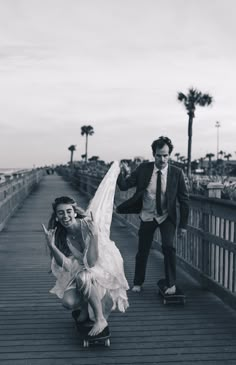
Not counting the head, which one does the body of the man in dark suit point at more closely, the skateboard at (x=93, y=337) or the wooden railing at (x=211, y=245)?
the skateboard

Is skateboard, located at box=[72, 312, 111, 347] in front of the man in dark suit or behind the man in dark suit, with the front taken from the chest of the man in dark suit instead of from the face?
in front

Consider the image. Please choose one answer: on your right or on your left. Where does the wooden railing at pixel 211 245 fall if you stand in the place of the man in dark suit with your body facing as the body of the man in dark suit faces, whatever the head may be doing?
on your left

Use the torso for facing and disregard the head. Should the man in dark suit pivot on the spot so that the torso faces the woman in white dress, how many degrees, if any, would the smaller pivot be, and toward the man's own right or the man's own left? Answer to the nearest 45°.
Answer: approximately 45° to the man's own right

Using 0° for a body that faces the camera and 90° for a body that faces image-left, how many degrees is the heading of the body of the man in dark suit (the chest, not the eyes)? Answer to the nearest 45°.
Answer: approximately 0°

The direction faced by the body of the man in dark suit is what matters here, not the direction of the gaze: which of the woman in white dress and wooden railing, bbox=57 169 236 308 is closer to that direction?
the woman in white dress
